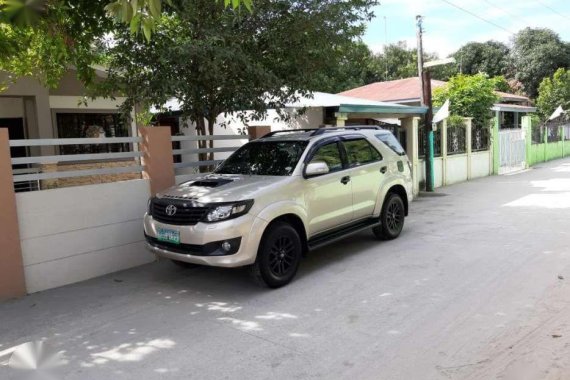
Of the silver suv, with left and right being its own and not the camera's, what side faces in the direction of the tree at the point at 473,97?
back

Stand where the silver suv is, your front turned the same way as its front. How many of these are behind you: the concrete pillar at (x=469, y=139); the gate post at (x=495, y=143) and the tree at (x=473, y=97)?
3

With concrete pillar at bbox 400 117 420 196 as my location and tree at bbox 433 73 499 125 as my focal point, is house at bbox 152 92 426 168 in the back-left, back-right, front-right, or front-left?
back-left

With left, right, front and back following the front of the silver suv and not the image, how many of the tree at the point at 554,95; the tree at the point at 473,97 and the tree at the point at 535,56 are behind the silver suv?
3

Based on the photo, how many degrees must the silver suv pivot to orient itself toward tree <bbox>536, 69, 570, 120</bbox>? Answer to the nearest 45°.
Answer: approximately 180°

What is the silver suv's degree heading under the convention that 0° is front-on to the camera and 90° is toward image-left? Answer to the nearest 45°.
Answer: approximately 45°

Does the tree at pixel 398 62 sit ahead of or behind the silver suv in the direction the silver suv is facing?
behind

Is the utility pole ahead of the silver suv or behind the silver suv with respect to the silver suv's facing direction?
behind

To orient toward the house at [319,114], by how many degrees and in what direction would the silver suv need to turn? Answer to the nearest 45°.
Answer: approximately 135° to its right

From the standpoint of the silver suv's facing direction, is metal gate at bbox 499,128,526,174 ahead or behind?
behind

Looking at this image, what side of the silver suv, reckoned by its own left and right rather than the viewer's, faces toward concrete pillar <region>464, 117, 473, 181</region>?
back

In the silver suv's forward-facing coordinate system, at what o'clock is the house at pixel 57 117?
The house is roughly at 3 o'clock from the silver suv.

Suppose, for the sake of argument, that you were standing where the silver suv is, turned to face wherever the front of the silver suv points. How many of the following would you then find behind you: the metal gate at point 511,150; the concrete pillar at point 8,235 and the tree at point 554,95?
2

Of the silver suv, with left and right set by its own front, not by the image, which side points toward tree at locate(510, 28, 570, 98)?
back
